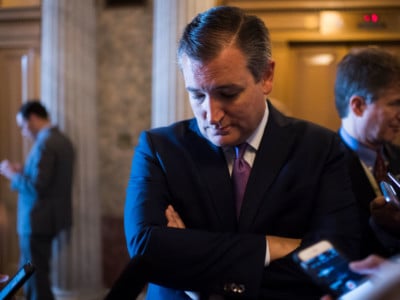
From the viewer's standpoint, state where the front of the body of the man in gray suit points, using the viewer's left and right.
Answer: facing to the left of the viewer
